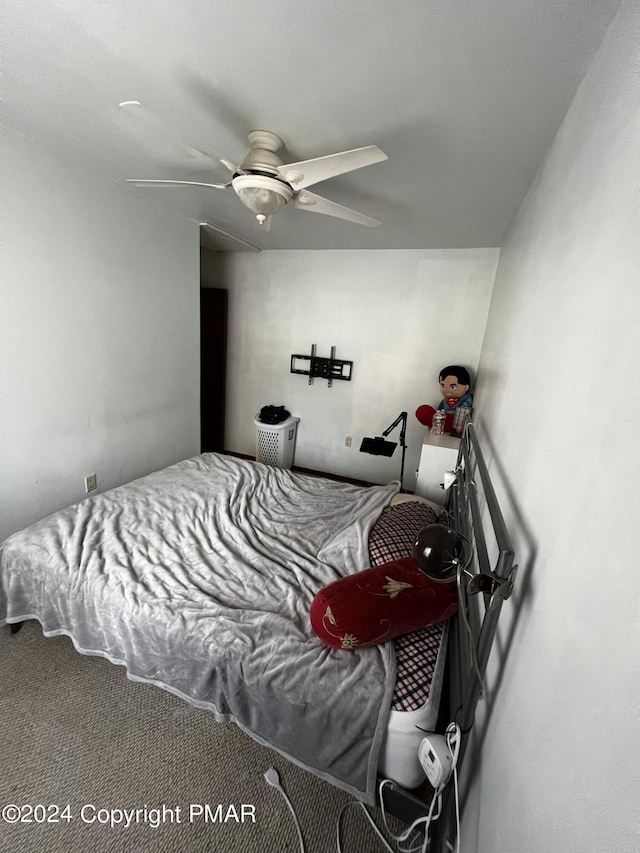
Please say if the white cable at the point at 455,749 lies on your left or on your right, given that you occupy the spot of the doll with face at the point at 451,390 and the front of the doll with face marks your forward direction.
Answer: on your left

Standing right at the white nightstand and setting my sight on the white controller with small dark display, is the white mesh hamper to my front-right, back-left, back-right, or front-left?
back-right

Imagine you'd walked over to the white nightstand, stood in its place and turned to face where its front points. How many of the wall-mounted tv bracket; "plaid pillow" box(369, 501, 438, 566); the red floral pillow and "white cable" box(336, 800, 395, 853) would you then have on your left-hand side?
3

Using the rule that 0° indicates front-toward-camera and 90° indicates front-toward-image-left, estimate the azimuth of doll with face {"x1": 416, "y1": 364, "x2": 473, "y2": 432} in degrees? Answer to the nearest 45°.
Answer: approximately 45°

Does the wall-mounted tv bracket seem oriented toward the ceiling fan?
yes

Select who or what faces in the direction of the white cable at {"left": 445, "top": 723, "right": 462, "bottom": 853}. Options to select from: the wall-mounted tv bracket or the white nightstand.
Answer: the wall-mounted tv bracket

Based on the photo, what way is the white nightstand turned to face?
to the viewer's left

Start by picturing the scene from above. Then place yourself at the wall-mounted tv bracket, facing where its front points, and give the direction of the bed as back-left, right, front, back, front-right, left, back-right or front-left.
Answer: front

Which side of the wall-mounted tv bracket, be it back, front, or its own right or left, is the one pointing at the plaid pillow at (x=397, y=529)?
front

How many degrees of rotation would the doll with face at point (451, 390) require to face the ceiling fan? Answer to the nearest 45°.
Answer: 0° — it already faces it

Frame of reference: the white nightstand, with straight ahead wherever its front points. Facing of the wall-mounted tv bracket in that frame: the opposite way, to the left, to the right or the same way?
to the left

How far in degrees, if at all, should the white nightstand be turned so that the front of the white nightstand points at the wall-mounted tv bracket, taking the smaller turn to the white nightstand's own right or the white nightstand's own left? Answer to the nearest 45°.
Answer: approximately 45° to the white nightstand's own right

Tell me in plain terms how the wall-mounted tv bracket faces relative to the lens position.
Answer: facing the viewer

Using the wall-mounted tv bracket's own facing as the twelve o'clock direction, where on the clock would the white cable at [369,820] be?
The white cable is roughly at 12 o'clock from the wall-mounted tv bracket.

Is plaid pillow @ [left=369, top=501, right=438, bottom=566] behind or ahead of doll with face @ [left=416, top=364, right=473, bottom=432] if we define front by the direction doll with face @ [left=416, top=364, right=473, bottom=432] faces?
ahead

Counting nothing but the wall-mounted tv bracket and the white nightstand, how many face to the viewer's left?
1
